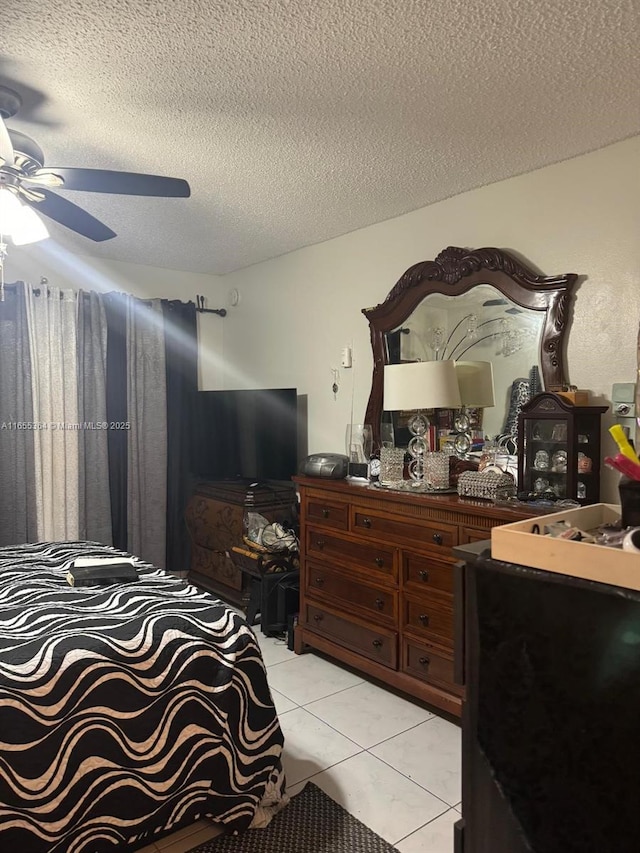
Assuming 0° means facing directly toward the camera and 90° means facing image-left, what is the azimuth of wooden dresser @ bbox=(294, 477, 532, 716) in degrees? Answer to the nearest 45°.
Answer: approximately 45°

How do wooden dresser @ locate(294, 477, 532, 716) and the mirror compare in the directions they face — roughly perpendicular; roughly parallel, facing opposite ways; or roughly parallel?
roughly parallel

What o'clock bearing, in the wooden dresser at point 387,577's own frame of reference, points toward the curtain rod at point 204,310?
The curtain rod is roughly at 3 o'clock from the wooden dresser.

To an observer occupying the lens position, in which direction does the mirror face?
facing the viewer and to the left of the viewer

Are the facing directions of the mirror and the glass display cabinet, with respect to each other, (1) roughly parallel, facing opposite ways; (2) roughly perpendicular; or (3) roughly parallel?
roughly parallel

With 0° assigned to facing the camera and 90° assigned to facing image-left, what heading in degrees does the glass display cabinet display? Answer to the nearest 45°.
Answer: approximately 45°

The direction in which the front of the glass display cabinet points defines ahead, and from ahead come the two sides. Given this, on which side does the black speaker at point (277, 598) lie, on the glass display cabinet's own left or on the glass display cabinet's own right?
on the glass display cabinet's own right

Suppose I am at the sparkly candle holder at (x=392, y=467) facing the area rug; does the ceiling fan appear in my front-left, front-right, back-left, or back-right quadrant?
front-right

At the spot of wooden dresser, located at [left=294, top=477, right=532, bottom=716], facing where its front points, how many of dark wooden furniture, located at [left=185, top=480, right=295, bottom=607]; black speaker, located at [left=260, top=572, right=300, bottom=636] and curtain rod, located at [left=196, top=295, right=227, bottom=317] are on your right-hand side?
3
